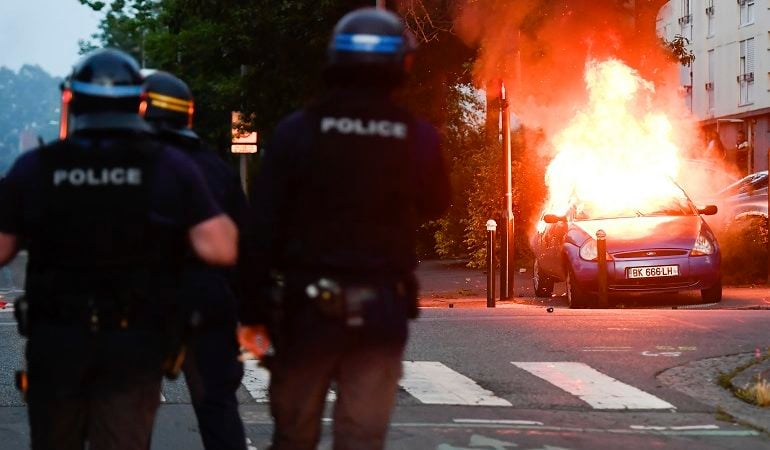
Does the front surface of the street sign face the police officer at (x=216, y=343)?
yes

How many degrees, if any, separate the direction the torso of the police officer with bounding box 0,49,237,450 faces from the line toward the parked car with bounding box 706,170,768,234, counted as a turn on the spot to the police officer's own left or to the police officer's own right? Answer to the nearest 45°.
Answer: approximately 45° to the police officer's own right

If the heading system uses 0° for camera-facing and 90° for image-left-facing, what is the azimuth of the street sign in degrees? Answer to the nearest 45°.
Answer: approximately 0°

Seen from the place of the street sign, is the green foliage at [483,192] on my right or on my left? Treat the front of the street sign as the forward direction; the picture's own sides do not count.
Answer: on my left

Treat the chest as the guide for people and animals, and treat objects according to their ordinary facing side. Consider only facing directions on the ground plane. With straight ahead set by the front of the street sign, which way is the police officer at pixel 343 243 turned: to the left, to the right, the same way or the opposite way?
the opposite way

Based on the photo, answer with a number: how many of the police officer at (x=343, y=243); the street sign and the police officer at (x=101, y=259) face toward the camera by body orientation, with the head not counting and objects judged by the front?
1

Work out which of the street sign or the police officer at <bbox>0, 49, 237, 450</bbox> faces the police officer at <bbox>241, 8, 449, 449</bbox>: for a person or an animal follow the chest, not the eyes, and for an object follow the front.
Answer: the street sign

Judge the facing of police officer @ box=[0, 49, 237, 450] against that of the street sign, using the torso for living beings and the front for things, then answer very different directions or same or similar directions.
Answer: very different directions

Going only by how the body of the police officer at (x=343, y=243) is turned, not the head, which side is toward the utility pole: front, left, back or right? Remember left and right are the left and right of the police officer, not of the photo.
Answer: front

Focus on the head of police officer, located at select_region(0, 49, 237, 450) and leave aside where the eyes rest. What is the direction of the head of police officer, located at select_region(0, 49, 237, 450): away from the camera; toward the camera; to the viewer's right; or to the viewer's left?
away from the camera

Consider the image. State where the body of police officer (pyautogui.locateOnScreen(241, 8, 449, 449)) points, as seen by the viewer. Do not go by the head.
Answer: away from the camera

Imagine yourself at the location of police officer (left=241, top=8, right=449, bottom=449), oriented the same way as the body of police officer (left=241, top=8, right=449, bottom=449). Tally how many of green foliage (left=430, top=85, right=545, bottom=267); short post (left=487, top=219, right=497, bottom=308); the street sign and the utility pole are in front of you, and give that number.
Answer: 4

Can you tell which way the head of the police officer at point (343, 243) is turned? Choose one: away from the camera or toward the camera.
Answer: away from the camera

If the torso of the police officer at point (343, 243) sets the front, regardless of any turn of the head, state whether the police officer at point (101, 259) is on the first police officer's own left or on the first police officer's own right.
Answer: on the first police officer's own left

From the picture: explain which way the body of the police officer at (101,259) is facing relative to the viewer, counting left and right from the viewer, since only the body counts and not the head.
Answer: facing away from the viewer
